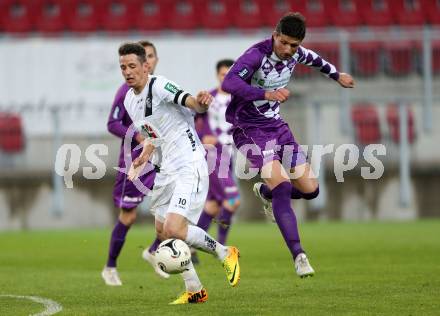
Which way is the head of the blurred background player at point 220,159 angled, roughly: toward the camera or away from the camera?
toward the camera

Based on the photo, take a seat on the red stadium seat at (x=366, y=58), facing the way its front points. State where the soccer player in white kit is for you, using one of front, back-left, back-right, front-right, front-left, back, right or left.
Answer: front

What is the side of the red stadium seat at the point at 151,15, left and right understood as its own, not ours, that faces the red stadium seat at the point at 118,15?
right

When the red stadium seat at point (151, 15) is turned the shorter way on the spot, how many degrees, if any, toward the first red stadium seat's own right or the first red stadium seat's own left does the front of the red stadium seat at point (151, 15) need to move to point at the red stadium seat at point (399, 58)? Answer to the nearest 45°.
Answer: approximately 45° to the first red stadium seat's own left

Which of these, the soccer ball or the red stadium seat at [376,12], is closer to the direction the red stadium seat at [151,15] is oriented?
the soccer ball

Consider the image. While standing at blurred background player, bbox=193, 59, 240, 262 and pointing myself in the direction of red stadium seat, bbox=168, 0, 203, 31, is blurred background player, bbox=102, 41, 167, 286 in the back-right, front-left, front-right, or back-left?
back-left

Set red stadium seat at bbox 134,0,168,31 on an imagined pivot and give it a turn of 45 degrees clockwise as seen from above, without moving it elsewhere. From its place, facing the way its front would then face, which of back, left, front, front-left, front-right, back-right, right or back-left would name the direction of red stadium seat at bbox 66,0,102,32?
front-right

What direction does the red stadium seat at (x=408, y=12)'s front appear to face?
toward the camera

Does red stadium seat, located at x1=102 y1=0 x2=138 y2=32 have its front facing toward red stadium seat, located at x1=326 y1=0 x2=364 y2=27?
no

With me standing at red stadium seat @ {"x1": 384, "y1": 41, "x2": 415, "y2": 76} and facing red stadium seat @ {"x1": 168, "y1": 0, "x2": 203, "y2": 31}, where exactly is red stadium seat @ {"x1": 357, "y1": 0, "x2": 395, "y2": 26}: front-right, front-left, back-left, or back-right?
front-right

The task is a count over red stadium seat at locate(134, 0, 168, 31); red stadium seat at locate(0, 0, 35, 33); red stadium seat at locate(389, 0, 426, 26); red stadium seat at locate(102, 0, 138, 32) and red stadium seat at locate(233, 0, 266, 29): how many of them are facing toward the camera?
5

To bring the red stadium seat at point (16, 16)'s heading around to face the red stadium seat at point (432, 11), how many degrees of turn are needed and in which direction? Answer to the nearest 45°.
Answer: approximately 90° to its left

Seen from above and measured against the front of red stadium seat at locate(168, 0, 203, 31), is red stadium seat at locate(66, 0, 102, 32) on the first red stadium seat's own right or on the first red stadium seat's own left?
on the first red stadium seat's own right

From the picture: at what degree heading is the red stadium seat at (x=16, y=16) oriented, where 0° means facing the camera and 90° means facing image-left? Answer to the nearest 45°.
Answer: approximately 0°

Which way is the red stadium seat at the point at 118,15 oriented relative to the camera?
toward the camera

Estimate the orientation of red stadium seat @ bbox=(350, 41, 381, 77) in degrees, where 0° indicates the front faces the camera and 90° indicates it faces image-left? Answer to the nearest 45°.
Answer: approximately 0°

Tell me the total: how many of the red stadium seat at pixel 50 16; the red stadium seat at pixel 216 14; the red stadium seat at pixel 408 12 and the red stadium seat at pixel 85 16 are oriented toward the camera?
4

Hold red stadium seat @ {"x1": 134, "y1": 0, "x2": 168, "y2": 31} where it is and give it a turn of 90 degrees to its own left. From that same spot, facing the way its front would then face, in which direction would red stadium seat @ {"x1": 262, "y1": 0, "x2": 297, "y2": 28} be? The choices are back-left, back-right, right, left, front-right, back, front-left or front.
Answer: front
